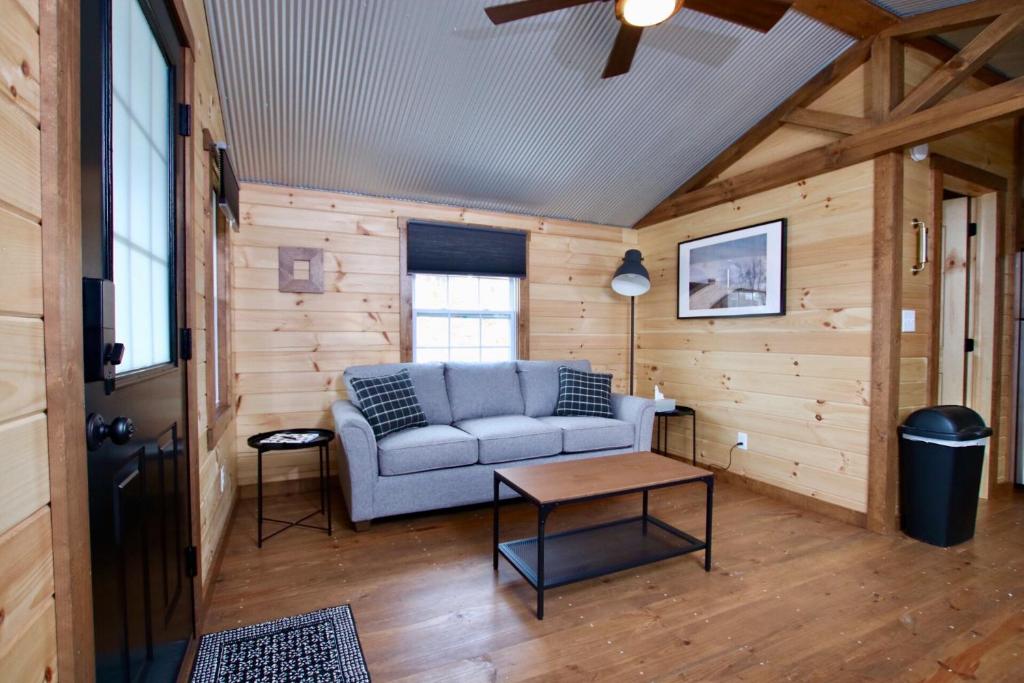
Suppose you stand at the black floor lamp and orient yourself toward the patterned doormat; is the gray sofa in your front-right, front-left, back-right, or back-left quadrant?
front-right

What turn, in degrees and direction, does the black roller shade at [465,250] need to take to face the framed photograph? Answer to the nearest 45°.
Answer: approximately 45° to its left

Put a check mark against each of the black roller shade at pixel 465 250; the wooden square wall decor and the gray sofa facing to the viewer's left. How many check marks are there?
0

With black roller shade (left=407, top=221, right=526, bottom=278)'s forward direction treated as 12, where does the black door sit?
The black door is roughly at 2 o'clock from the black roller shade.

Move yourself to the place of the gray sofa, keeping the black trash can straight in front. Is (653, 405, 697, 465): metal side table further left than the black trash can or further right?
left

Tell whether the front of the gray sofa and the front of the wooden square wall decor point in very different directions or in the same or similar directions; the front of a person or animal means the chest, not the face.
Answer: same or similar directions

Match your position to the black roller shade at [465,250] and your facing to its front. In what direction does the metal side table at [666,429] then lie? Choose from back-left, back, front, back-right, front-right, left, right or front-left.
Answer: front-left

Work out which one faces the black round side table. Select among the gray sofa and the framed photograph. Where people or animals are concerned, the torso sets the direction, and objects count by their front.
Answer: the framed photograph

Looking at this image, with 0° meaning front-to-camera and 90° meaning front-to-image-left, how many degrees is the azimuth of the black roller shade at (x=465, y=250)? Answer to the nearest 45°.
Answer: approximately 315°

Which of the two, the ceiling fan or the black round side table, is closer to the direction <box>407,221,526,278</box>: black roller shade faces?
the ceiling fan

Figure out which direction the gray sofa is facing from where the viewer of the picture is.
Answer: facing the viewer and to the right of the viewer

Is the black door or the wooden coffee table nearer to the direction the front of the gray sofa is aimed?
the wooden coffee table

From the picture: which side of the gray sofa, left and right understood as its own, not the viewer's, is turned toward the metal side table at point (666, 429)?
left

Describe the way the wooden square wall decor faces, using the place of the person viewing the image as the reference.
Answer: facing the viewer
